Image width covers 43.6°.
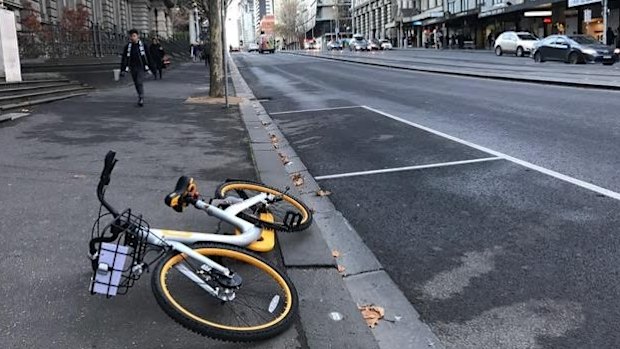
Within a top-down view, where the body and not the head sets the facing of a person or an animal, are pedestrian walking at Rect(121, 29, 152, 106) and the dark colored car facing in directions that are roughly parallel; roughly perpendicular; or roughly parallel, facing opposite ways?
roughly parallel

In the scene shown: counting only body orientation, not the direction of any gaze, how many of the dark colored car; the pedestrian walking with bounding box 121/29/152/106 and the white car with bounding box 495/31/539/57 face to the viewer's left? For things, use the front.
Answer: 0

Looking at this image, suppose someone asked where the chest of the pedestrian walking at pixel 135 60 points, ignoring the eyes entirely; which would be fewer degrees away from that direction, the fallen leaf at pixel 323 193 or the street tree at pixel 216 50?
the fallen leaf

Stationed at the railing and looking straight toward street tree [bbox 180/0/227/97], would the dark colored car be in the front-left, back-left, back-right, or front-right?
front-left

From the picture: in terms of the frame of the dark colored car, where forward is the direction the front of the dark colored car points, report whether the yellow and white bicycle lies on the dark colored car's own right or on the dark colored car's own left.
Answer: on the dark colored car's own right

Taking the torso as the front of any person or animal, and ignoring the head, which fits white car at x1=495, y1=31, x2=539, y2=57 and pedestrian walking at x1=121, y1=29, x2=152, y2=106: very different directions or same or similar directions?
same or similar directions

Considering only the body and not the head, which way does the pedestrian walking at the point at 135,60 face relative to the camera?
toward the camera

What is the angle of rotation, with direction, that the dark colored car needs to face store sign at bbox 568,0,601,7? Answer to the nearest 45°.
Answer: approximately 135° to its left

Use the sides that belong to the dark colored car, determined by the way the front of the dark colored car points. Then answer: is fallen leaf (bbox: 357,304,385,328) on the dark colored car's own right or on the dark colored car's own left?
on the dark colored car's own right

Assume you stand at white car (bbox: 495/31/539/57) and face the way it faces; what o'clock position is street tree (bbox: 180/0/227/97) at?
The street tree is roughly at 2 o'clock from the white car.

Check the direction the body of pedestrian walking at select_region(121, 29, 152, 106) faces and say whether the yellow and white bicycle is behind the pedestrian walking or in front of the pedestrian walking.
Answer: in front

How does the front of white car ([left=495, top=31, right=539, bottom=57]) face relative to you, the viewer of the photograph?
facing the viewer and to the right of the viewer

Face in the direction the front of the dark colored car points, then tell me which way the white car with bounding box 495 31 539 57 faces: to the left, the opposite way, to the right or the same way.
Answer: the same way

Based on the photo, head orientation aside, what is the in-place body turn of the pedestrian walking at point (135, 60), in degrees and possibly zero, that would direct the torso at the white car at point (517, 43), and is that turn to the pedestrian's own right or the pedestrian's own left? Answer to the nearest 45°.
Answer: approximately 135° to the pedestrian's own left

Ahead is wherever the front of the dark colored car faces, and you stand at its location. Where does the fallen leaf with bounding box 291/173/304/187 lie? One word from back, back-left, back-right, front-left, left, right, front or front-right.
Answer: front-right

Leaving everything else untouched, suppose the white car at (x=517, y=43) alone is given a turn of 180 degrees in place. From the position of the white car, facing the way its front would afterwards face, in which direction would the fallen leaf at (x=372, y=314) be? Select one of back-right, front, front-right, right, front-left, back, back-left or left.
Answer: back-left

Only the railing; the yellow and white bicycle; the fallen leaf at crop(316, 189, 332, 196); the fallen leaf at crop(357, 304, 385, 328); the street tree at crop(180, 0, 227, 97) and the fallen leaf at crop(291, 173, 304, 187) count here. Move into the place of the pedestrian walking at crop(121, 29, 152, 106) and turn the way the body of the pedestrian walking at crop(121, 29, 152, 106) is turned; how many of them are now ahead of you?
4

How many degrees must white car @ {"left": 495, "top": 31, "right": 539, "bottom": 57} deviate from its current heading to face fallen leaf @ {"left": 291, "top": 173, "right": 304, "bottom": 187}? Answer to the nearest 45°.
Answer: approximately 45° to its right
